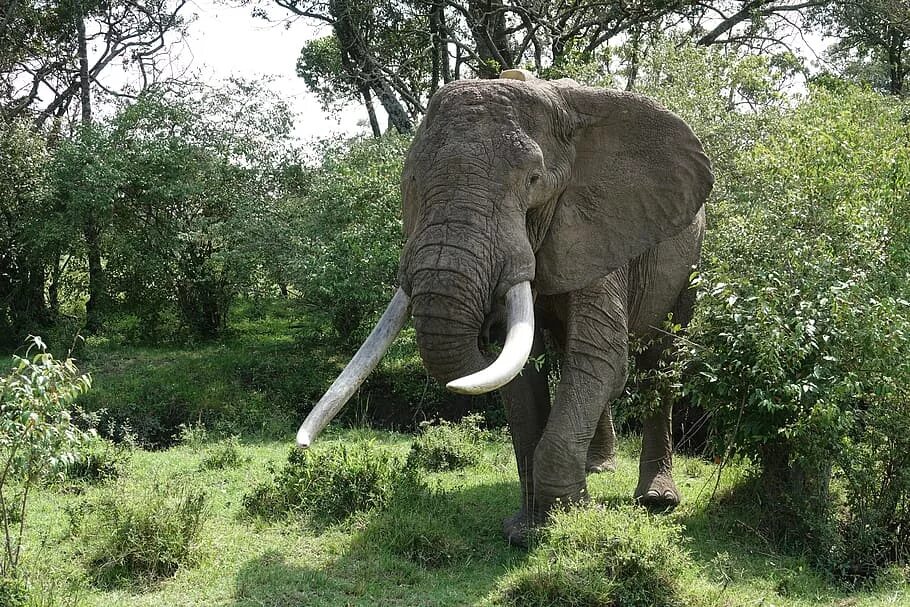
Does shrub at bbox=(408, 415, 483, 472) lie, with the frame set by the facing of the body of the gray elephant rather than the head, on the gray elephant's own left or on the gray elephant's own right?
on the gray elephant's own right

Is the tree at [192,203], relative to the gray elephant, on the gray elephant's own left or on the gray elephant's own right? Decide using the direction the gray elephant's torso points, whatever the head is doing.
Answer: on the gray elephant's own right

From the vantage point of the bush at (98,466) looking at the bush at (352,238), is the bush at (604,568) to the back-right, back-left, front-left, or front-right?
back-right

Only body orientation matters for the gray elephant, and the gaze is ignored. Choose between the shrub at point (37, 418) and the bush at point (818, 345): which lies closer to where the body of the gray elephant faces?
the shrub

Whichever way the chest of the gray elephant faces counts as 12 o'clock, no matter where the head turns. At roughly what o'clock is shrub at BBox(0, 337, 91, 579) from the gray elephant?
The shrub is roughly at 1 o'clock from the gray elephant.

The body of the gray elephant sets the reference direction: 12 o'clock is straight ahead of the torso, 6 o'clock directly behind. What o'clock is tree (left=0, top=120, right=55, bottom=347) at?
The tree is roughly at 3 o'clock from the gray elephant.

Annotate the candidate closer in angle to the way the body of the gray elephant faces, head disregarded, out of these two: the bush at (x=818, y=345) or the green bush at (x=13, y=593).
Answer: the green bush

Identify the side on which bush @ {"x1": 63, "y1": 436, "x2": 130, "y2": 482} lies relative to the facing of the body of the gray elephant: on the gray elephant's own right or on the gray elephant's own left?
on the gray elephant's own right

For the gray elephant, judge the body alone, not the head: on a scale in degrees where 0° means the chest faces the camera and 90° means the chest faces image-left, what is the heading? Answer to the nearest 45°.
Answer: approximately 45°
